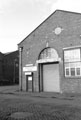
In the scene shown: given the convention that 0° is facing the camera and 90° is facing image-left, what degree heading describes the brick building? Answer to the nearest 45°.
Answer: approximately 45°
